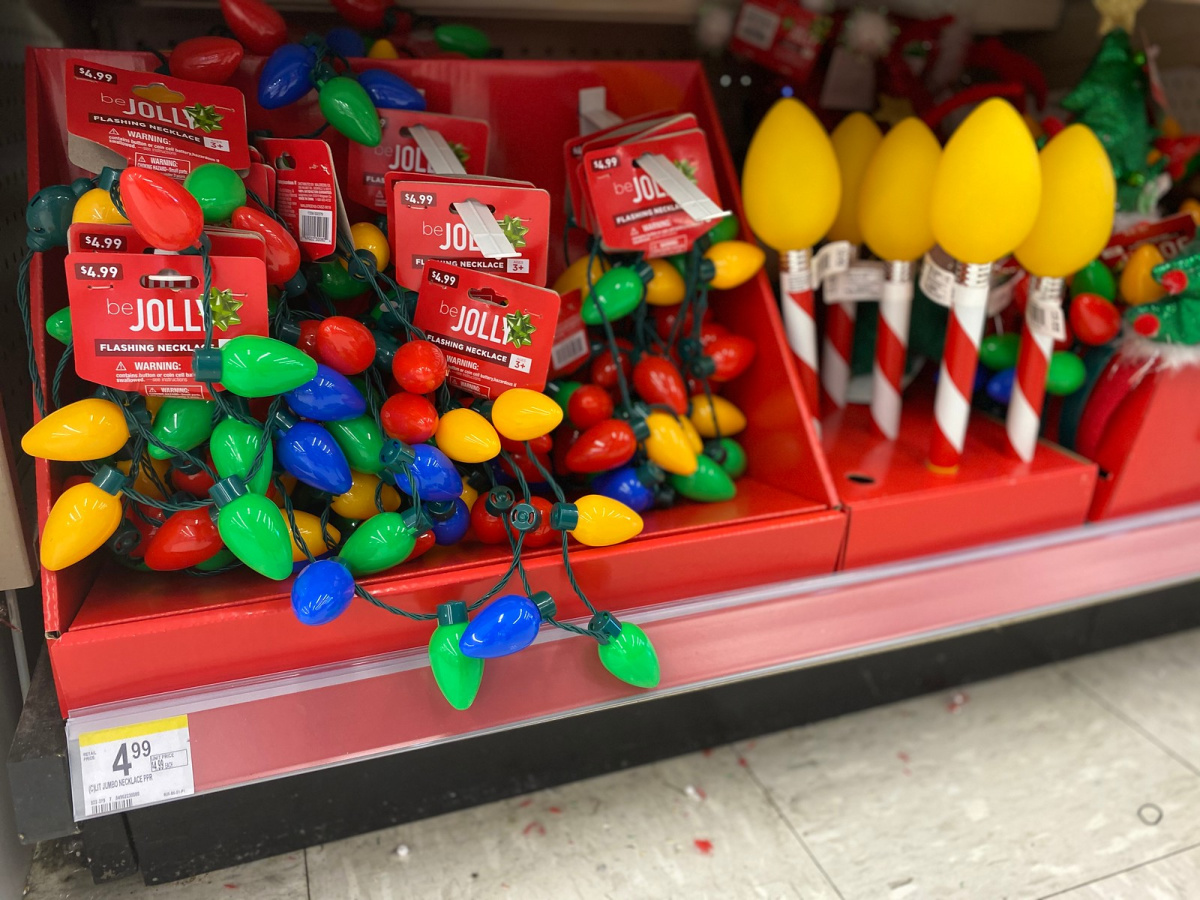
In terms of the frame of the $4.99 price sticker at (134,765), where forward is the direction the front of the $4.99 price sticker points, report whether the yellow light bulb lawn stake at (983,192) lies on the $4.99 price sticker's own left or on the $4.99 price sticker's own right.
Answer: on the $4.99 price sticker's own left

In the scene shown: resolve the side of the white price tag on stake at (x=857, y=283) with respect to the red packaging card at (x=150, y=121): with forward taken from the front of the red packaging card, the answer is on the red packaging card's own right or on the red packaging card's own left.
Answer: on the red packaging card's own left

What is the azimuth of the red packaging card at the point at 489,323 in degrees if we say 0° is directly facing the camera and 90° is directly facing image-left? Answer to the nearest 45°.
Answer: approximately 0°

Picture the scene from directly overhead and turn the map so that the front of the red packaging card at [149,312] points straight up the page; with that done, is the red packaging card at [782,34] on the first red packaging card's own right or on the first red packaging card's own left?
on the first red packaging card's own left
